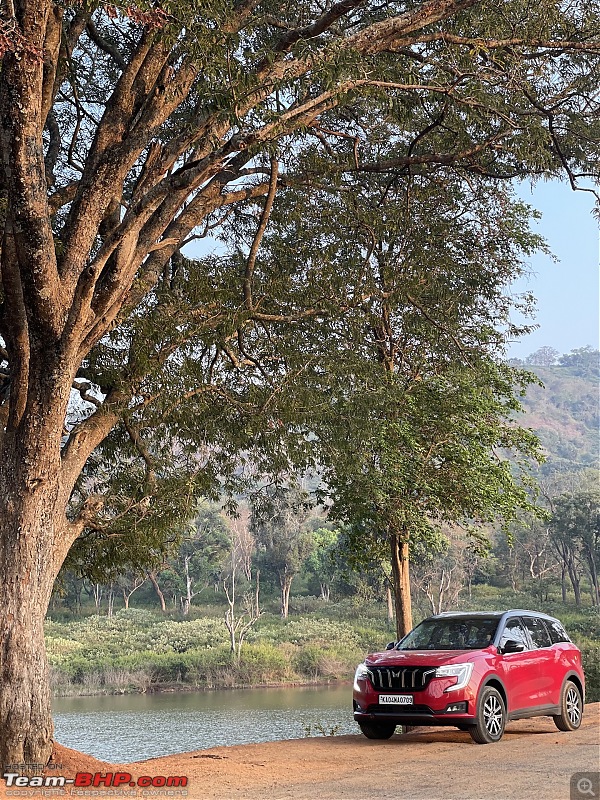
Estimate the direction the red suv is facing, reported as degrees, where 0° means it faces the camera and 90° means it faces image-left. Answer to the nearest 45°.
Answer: approximately 45°

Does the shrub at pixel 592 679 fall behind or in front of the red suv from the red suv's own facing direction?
behind
